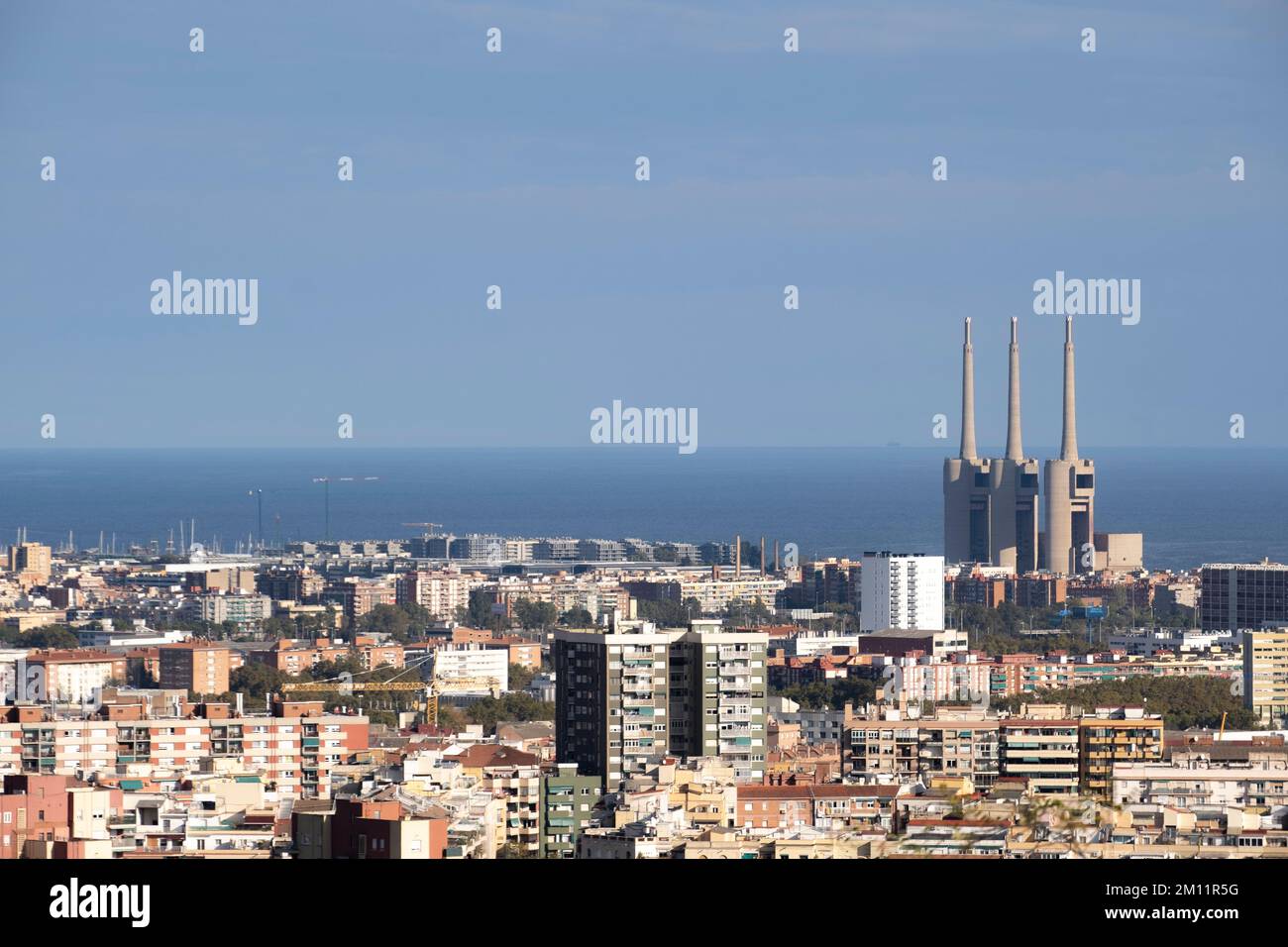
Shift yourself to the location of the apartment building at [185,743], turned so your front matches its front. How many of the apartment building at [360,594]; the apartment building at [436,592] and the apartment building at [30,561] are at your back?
3

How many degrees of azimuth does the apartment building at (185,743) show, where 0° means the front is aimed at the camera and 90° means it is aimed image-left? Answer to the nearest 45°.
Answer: approximately 0°

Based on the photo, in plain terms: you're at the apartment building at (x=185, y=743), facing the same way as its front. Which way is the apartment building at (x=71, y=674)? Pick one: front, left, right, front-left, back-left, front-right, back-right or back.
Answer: back

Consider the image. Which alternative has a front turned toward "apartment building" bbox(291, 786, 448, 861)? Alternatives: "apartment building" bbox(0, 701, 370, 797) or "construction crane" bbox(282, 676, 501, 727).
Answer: "apartment building" bbox(0, 701, 370, 797)

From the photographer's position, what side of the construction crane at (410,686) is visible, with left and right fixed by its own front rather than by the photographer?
left

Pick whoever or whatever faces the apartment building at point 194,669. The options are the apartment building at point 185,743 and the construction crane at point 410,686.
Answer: the construction crane

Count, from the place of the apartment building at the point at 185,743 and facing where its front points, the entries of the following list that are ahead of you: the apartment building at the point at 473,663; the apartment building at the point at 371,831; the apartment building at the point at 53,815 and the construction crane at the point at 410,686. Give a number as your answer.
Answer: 2

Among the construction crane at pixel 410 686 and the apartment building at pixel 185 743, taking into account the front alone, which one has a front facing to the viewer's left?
the construction crane
